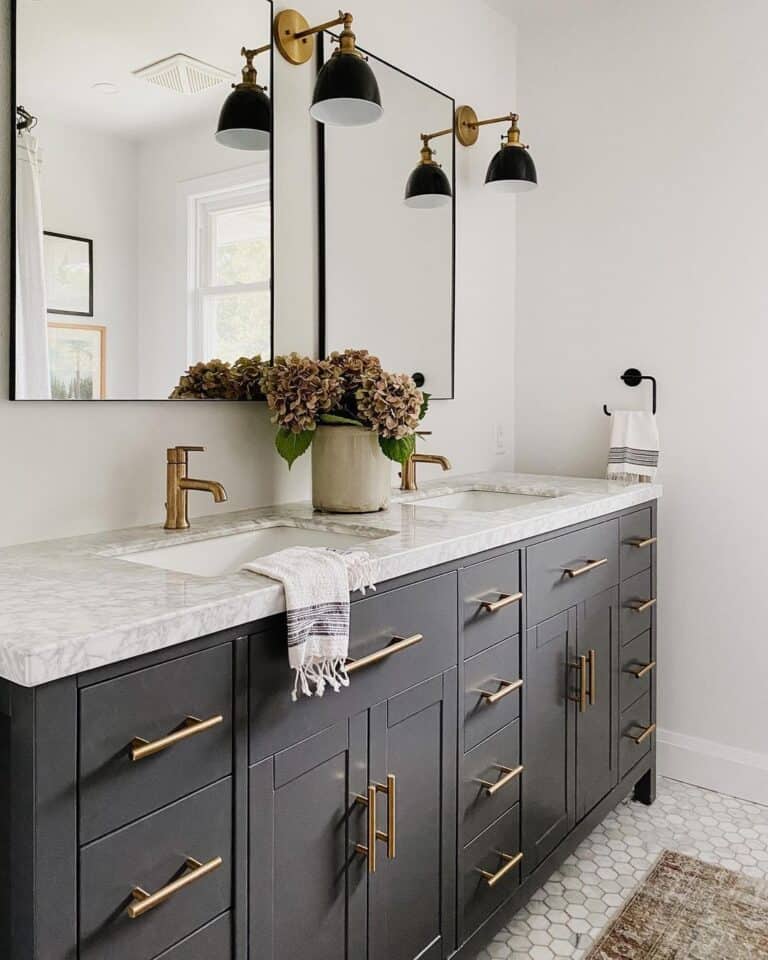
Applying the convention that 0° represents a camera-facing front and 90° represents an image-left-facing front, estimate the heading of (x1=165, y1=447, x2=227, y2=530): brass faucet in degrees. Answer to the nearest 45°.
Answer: approximately 315°

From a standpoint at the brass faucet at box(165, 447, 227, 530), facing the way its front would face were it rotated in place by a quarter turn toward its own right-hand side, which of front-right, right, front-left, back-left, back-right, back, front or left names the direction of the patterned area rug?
back-left

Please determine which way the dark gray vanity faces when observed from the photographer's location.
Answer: facing the viewer and to the right of the viewer

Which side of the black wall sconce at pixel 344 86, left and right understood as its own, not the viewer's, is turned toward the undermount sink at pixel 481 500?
left

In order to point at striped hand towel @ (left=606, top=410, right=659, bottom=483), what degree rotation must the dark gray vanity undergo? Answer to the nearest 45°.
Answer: approximately 90° to its left

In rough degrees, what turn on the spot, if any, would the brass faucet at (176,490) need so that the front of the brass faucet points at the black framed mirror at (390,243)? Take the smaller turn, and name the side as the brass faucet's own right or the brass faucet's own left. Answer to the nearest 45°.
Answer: approximately 90° to the brass faucet's own left
